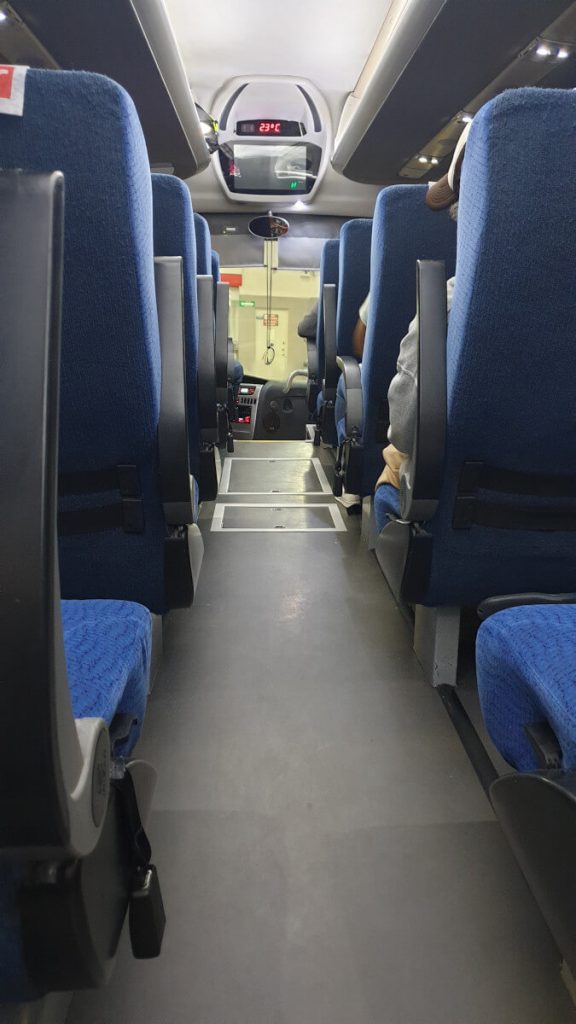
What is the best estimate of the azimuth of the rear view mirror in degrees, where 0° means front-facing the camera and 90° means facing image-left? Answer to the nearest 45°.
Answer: approximately 0°
